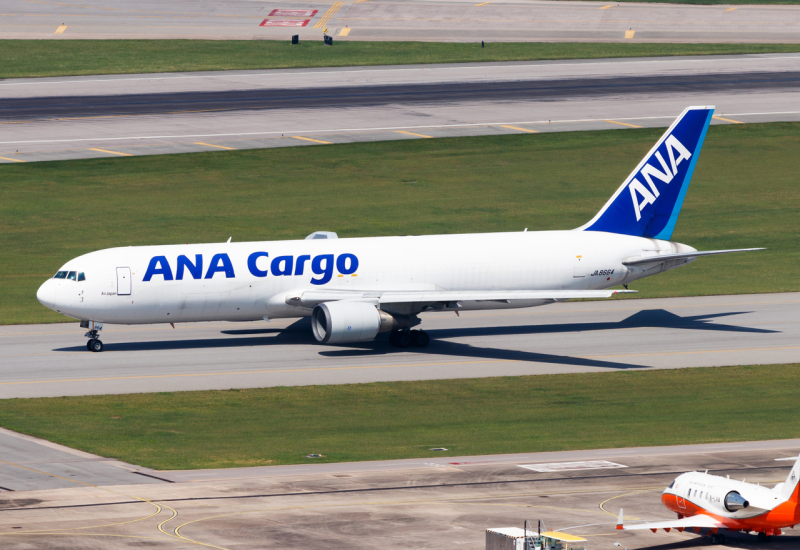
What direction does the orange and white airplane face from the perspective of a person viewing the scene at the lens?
facing away from the viewer and to the left of the viewer
